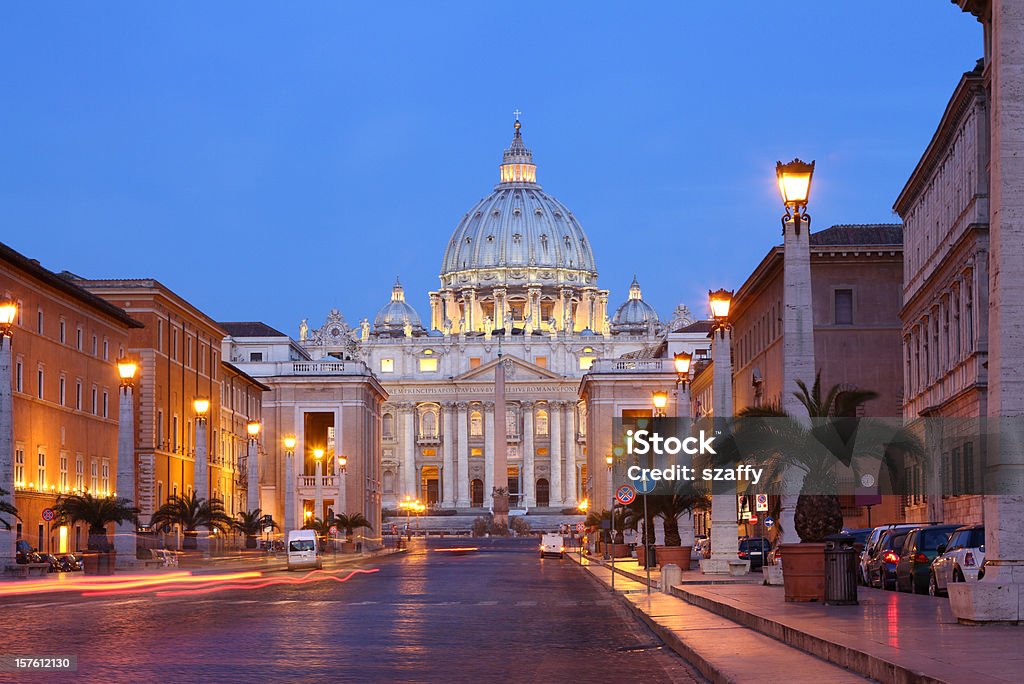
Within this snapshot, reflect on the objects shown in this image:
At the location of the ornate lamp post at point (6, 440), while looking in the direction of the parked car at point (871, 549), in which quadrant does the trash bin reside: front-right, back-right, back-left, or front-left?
front-right
